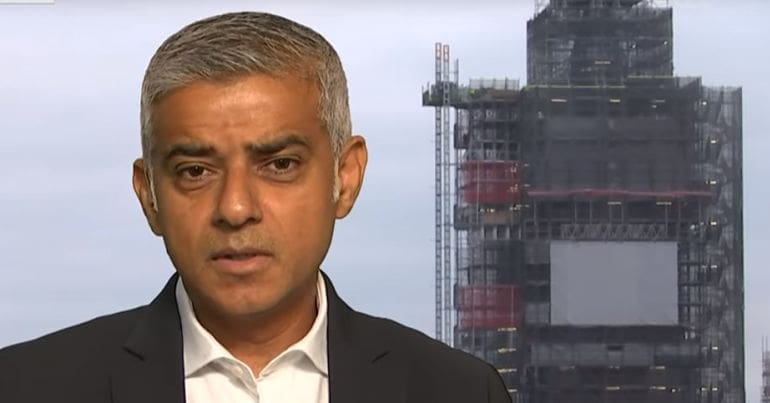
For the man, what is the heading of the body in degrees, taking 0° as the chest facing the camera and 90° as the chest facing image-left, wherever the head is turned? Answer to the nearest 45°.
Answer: approximately 0°

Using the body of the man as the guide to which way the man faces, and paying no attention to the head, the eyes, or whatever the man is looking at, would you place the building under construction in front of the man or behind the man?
behind
